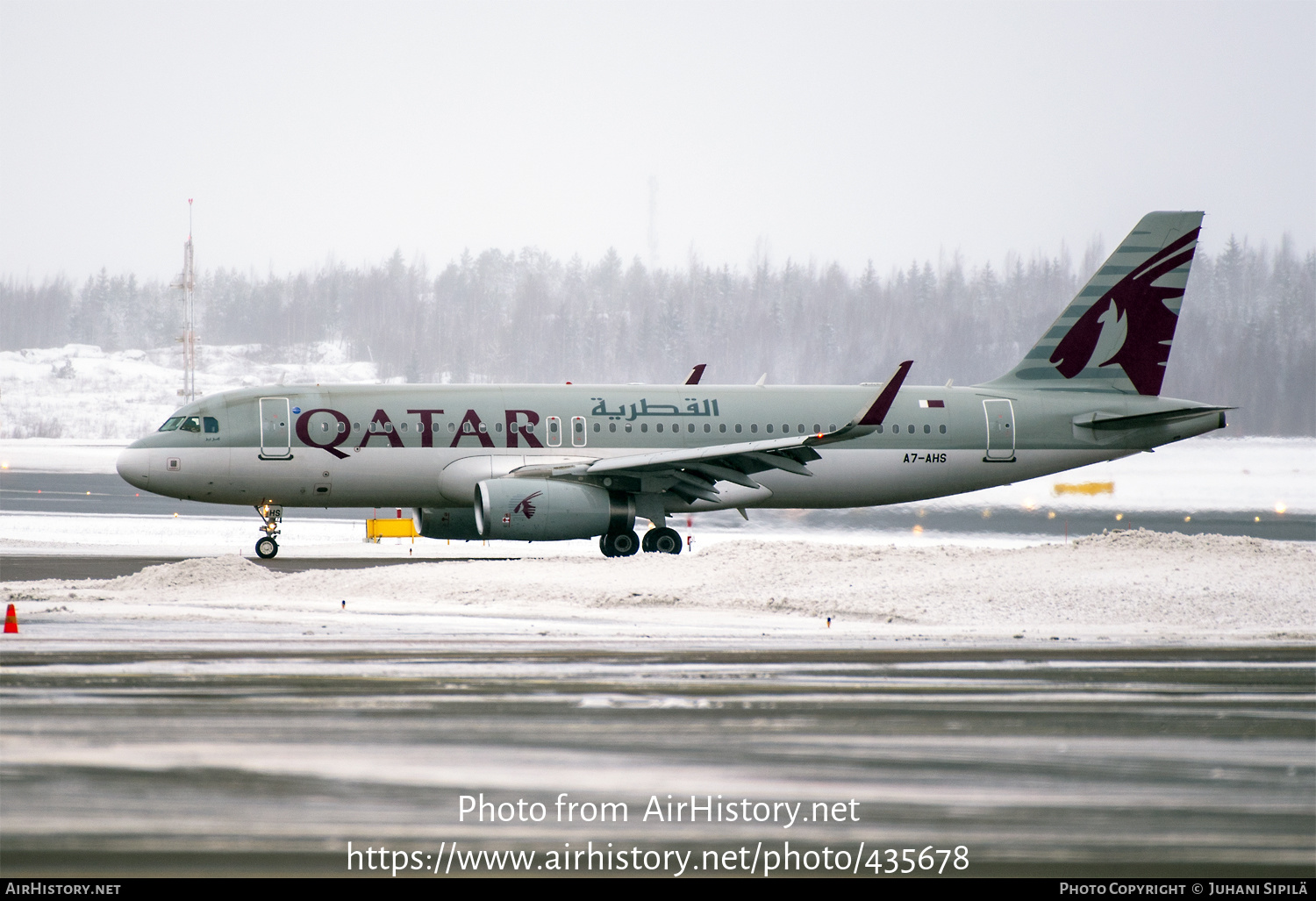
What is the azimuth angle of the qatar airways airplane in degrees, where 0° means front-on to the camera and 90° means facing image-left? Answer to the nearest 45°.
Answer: approximately 90°

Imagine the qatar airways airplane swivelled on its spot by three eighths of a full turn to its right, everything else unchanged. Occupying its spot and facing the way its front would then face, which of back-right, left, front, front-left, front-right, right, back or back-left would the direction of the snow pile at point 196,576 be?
back
